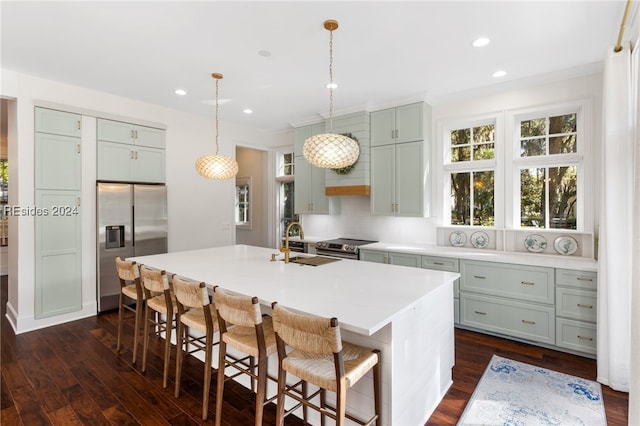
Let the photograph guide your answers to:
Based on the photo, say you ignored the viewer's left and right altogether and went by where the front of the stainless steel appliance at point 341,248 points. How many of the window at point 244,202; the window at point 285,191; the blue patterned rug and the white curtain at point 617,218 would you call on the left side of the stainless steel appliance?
2

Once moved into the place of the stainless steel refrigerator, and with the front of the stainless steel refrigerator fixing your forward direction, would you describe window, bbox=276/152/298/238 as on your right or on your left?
on your left

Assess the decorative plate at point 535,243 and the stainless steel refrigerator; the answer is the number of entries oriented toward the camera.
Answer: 2

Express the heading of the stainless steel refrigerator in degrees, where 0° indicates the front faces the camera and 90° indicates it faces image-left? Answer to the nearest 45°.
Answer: approximately 0°

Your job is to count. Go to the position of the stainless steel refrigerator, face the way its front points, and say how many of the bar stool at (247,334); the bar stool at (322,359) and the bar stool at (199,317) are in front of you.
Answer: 3

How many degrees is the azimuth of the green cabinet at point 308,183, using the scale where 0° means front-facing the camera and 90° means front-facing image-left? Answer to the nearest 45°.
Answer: approximately 45°

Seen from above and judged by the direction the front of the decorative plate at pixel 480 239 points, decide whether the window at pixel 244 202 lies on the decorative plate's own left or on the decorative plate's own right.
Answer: on the decorative plate's own right
